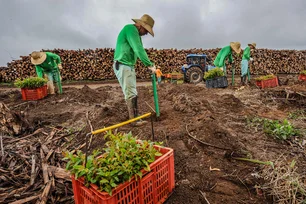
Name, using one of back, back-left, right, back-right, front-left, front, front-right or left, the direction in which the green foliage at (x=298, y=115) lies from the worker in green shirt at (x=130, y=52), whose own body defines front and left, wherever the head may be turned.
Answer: front

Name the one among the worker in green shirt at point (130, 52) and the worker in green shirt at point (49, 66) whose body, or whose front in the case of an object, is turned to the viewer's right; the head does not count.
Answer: the worker in green shirt at point (130, 52)

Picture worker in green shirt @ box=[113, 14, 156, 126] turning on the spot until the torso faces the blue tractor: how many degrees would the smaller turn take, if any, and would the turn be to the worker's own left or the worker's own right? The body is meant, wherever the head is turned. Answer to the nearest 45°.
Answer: approximately 45° to the worker's own left

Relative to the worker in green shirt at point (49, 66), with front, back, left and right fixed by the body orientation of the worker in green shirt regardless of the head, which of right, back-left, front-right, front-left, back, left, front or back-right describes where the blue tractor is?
back-left

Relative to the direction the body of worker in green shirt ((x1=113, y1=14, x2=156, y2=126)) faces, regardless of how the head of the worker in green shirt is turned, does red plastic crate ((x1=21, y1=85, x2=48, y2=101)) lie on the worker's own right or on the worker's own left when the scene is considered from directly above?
on the worker's own left

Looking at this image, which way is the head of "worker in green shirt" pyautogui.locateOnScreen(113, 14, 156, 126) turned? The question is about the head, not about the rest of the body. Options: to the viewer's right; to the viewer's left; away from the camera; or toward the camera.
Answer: to the viewer's right

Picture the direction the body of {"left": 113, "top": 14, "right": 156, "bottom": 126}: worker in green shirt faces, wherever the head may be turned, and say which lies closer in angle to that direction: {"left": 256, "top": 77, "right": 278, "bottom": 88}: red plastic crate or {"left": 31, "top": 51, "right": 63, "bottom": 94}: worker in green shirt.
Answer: the red plastic crate

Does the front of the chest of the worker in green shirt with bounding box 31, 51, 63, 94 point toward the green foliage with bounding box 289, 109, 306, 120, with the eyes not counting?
no

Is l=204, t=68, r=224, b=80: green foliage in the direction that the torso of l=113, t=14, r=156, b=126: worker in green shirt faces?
no

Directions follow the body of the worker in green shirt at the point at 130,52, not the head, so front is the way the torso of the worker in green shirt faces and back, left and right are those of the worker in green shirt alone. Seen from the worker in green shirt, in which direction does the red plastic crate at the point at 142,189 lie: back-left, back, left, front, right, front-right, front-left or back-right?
right

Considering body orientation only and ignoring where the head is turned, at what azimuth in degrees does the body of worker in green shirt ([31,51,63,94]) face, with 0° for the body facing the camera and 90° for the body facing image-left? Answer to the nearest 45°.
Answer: approximately 45°

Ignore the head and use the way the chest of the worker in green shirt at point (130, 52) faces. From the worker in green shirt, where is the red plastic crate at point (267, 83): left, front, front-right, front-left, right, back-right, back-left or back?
front-left

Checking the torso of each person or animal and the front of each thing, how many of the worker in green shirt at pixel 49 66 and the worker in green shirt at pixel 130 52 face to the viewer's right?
1

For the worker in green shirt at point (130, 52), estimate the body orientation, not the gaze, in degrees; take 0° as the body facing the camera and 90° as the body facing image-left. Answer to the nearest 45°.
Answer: approximately 270°

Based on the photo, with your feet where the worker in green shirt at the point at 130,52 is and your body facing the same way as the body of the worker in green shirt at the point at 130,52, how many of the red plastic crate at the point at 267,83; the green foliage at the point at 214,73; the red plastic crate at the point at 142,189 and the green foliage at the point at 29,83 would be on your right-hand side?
1
